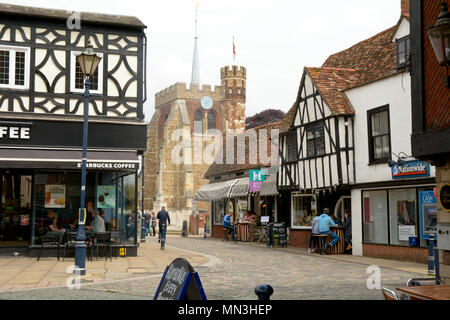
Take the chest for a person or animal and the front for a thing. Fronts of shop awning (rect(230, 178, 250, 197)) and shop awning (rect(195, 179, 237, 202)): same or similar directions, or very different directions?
same or similar directions

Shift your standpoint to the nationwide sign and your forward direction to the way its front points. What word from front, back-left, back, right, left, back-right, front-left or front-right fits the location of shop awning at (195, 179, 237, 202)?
right

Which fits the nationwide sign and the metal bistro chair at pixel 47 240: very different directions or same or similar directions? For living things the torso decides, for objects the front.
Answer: very different directions

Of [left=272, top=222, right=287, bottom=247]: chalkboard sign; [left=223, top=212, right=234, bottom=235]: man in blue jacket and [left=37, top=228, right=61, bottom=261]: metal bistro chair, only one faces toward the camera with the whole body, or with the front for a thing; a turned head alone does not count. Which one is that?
the chalkboard sign

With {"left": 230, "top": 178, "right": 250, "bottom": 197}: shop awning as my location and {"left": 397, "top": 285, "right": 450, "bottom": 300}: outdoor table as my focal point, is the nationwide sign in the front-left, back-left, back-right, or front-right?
front-left

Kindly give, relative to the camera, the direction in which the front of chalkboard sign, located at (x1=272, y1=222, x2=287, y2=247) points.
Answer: facing the viewer

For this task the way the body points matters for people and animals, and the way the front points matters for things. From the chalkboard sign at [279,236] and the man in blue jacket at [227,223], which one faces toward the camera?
the chalkboard sign

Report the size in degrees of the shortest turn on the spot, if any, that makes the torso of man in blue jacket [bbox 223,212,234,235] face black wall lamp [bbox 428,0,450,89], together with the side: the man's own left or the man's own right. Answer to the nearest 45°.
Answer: approximately 90° to the man's own right

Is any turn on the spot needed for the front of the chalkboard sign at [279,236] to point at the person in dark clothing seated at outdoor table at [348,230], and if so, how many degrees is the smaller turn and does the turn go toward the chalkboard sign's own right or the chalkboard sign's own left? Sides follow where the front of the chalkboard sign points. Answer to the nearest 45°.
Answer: approximately 45° to the chalkboard sign's own left

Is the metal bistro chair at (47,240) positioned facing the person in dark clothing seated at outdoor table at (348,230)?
yes

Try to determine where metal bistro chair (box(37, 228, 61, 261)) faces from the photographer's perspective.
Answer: facing to the right of the viewer

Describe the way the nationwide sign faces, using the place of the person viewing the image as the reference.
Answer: facing the viewer and to the left of the viewer

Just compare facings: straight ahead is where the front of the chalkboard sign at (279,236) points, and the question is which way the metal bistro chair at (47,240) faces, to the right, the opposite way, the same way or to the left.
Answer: to the left

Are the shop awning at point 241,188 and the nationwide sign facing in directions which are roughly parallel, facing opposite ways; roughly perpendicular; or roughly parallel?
roughly parallel

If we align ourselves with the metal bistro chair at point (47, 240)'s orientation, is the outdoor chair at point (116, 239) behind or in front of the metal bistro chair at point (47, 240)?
in front
